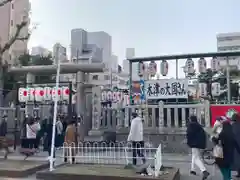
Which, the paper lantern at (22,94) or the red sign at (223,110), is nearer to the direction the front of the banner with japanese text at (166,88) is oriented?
the red sign

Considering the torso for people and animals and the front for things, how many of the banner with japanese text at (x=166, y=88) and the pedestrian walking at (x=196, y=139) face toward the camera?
1

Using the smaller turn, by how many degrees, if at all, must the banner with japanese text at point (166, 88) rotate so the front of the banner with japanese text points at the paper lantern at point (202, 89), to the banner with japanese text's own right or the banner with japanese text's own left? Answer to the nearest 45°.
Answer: approximately 135° to the banner with japanese text's own left

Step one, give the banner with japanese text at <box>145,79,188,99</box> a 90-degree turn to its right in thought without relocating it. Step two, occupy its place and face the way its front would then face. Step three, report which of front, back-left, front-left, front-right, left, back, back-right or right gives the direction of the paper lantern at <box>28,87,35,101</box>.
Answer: front

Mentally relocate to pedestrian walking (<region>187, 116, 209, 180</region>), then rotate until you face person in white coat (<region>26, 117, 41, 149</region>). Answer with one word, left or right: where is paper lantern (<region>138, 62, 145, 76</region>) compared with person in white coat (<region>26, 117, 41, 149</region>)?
right

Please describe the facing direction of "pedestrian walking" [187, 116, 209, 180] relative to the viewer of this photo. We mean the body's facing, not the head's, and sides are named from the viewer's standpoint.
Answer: facing away from the viewer and to the left of the viewer

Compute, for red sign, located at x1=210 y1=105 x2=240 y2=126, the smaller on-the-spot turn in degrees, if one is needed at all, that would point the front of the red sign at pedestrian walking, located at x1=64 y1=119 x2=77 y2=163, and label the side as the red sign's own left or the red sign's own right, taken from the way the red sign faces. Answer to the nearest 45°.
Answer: approximately 45° to the red sign's own right

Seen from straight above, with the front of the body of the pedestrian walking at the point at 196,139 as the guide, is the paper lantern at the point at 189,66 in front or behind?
in front

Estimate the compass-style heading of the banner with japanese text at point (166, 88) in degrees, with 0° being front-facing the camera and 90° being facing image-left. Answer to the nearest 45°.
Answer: approximately 0°

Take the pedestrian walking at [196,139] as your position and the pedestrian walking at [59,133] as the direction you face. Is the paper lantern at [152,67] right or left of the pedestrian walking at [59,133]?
right

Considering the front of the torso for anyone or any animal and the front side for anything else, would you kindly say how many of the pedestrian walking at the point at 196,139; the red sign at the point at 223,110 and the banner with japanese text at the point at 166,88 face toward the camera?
2
